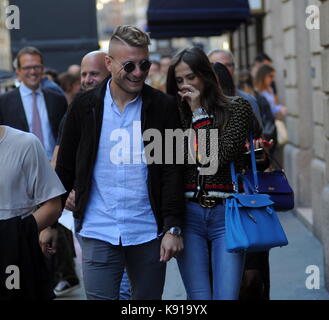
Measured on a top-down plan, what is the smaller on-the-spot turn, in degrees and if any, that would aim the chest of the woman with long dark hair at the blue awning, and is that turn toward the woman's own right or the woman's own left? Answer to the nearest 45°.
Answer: approximately 180°

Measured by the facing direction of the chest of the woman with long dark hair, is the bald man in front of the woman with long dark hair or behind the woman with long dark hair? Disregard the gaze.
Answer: behind

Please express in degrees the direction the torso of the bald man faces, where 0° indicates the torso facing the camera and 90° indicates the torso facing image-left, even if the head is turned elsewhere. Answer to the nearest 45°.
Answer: approximately 45°

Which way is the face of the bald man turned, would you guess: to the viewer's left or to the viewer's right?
to the viewer's left

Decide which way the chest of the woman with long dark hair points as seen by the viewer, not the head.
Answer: toward the camera

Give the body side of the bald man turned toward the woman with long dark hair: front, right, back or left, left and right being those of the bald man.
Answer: left

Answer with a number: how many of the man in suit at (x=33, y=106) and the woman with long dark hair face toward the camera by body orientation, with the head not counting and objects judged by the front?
2

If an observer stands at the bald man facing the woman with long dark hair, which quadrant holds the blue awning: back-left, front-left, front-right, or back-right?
back-left

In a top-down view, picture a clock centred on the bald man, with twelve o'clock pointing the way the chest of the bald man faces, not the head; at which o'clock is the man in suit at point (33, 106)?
The man in suit is roughly at 4 o'clock from the bald man.

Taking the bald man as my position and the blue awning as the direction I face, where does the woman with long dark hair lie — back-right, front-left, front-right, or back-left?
back-right
